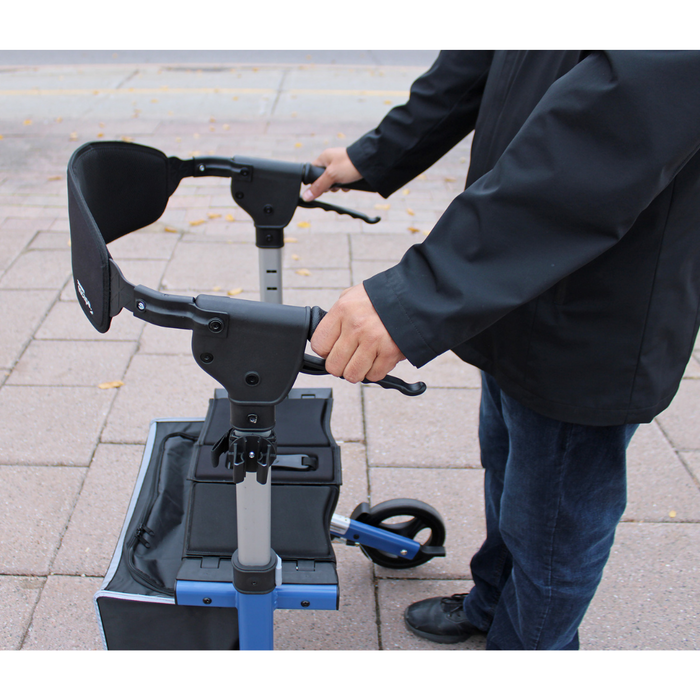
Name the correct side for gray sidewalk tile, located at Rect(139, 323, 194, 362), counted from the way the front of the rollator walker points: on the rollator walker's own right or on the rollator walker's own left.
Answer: on the rollator walker's own right

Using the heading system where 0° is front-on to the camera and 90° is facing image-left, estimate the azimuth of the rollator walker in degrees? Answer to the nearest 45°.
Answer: approximately 90°

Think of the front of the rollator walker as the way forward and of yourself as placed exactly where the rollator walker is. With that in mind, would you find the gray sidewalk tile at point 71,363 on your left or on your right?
on your right

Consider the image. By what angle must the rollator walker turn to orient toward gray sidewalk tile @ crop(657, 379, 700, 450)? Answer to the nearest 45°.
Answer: approximately 135° to its right

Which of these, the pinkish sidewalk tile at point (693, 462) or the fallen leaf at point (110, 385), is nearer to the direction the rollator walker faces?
the fallen leaf

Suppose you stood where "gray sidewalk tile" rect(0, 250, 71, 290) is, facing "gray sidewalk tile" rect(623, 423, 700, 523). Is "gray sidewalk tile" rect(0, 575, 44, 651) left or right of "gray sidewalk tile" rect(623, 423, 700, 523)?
right
